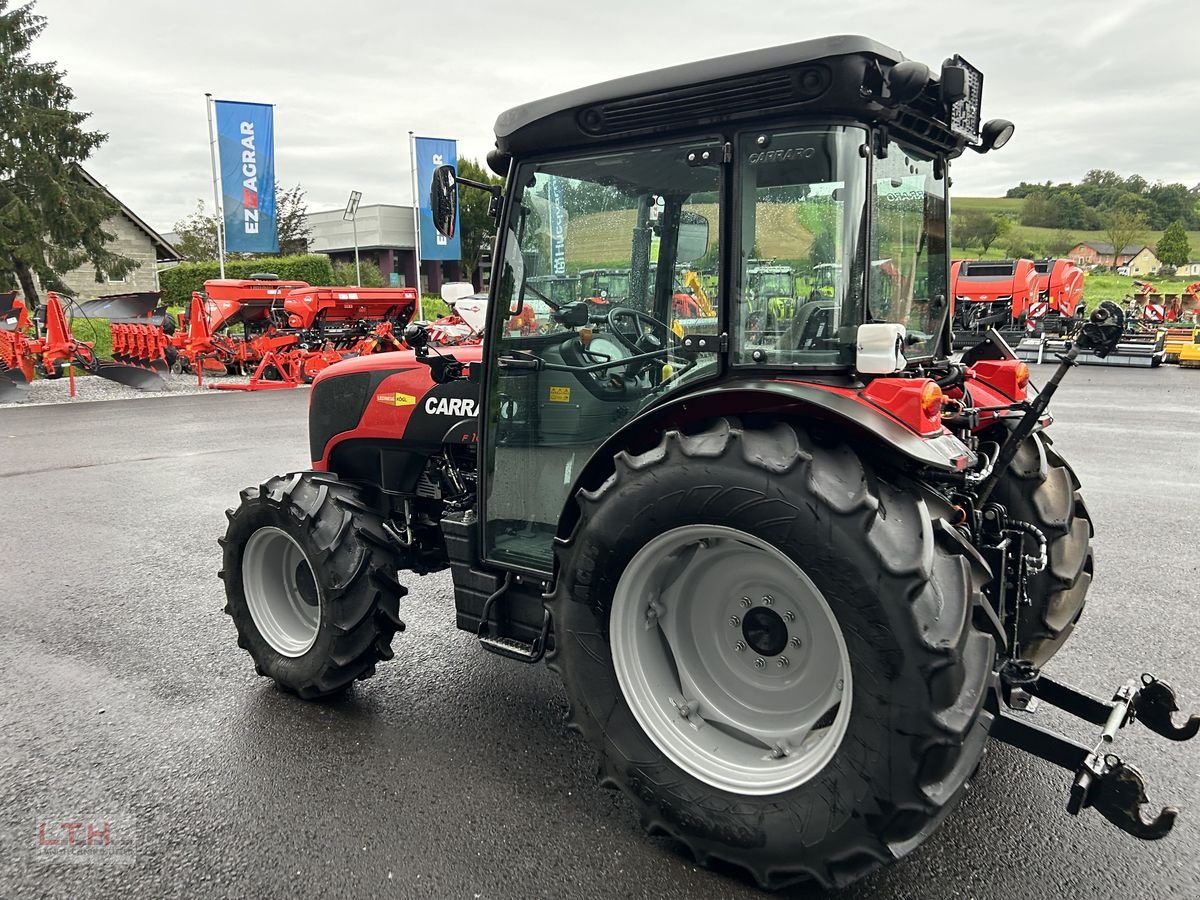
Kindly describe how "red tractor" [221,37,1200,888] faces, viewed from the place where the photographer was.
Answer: facing away from the viewer and to the left of the viewer

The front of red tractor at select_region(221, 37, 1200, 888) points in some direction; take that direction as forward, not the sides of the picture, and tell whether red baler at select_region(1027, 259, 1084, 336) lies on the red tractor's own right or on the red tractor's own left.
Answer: on the red tractor's own right

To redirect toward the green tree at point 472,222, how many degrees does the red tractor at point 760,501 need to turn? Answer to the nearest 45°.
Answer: approximately 45° to its right

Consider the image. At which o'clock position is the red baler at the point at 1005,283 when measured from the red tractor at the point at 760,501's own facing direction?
the red baler at the point at 1005,283 is roughly at 2 o'clock from the red tractor at the point at 760,501.

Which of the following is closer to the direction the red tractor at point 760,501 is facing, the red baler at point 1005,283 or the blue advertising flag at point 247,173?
the blue advertising flag

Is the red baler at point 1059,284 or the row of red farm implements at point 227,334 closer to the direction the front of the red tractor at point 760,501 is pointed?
the row of red farm implements

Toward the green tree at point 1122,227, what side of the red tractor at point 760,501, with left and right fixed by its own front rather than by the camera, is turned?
right

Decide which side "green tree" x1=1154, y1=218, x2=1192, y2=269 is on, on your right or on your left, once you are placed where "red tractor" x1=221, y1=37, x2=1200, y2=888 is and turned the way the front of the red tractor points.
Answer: on your right

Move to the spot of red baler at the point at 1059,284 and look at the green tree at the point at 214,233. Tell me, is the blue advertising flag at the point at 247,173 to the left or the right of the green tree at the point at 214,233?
left

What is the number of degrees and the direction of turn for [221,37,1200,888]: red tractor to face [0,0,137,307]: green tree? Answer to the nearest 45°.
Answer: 0° — it already faces it

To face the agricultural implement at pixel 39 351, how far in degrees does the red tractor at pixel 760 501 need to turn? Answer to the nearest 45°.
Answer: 0° — it already faces it
